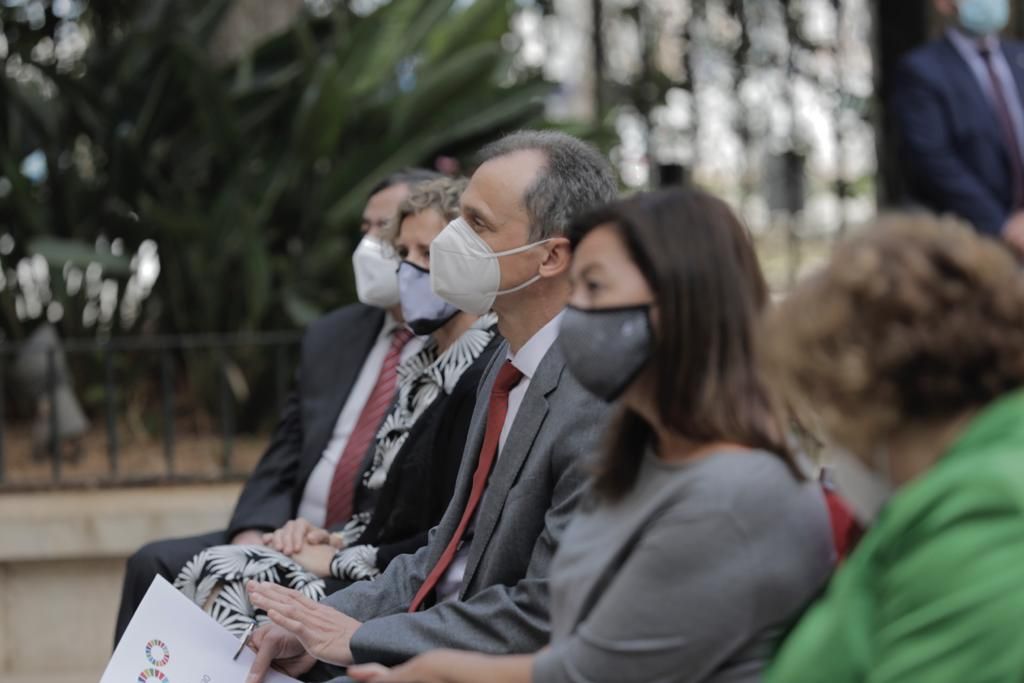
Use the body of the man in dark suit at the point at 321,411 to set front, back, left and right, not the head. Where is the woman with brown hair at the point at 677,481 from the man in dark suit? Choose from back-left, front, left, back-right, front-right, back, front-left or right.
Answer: front-left

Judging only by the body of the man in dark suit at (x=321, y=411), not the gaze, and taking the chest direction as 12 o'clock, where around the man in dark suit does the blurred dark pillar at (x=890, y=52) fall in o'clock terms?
The blurred dark pillar is roughly at 6 o'clock from the man in dark suit.

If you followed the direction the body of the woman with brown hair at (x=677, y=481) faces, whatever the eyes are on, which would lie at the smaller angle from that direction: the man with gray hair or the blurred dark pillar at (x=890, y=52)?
the man with gray hair

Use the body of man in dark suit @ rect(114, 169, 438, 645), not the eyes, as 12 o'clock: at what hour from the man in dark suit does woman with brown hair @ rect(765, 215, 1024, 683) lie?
The woman with brown hair is roughly at 10 o'clock from the man in dark suit.

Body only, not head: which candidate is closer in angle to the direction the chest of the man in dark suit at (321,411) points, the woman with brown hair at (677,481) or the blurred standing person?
the woman with brown hair

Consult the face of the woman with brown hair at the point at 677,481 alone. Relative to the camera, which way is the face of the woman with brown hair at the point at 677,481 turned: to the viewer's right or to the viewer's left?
to the viewer's left

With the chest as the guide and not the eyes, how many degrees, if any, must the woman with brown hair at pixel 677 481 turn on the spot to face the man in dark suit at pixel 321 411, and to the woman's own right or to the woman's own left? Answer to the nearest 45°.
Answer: approximately 90° to the woman's own right

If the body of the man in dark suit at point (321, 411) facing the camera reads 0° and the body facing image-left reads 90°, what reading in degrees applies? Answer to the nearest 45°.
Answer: approximately 45°

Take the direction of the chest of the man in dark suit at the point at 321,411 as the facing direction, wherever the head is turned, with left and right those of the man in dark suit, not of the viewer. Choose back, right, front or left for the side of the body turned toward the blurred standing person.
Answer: back

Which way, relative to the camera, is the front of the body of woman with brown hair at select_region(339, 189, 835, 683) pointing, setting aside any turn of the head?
to the viewer's left
